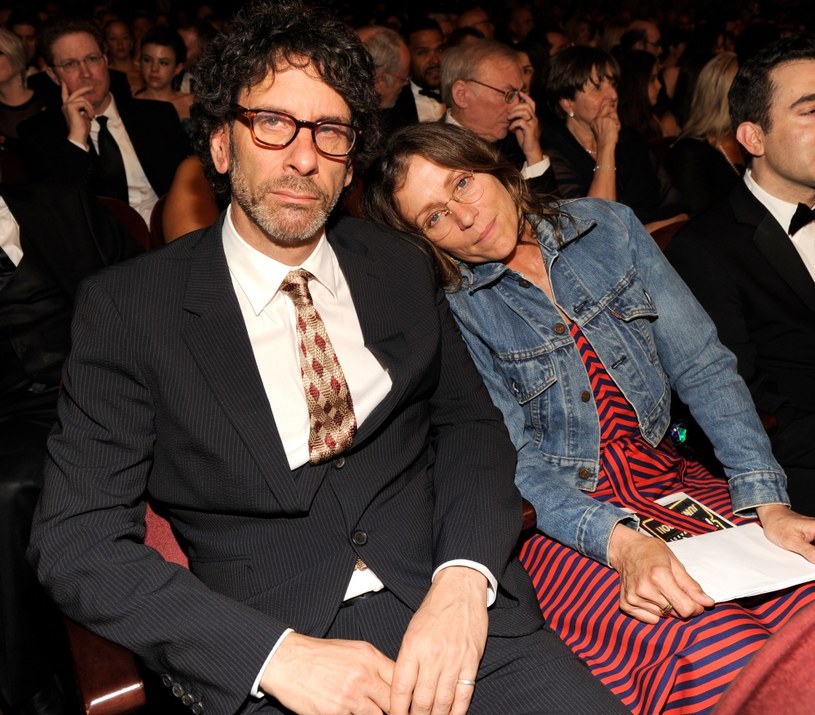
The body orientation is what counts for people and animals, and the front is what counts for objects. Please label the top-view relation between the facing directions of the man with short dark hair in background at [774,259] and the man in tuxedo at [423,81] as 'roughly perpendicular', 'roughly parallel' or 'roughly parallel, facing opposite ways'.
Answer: roughly parallel

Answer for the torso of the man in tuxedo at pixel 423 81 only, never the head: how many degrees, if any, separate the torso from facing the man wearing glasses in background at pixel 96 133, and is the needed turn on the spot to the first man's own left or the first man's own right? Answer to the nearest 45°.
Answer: approximately 90° to the first man's own right

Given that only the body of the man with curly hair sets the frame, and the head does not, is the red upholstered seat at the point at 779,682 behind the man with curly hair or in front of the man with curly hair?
in front

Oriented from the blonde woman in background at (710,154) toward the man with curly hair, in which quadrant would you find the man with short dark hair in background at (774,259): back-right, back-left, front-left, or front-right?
front-left

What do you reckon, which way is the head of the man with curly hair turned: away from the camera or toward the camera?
toward the camera

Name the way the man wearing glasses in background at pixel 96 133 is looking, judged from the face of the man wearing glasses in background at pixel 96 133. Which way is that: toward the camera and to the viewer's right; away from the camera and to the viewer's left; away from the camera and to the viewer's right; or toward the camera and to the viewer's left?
toward the camera and to the viewer's right

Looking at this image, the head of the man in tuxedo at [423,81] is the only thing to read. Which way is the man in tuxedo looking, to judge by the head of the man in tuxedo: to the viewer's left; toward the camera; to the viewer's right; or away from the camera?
toward the camera

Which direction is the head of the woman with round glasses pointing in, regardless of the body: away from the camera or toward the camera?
toward the camera

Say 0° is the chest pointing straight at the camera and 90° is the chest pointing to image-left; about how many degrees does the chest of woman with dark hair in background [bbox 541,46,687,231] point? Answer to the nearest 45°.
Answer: approximately 315°
